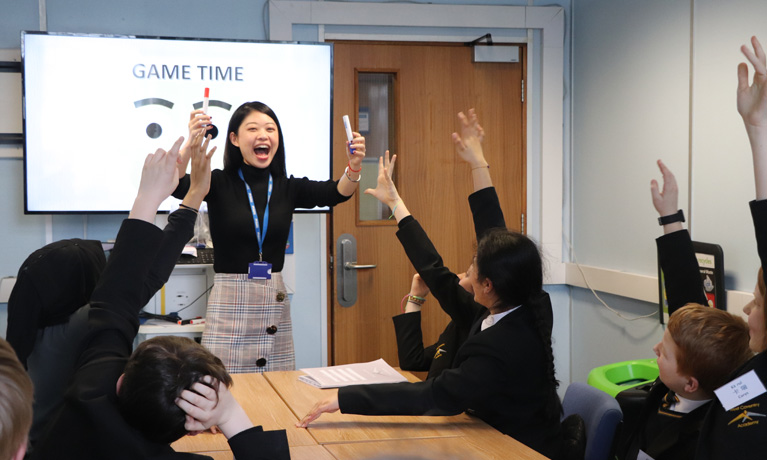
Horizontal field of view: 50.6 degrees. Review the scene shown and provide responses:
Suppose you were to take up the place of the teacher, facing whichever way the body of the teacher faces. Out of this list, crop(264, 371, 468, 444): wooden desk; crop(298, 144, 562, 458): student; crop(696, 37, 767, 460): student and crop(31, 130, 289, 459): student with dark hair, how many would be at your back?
0

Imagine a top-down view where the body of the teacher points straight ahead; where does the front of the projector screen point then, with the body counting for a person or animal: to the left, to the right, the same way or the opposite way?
the same way

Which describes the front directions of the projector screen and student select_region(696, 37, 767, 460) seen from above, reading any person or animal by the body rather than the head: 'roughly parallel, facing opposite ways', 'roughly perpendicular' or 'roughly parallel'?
roughly perpendicular

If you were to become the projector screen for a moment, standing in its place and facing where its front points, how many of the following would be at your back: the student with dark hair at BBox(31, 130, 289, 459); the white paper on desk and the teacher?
0

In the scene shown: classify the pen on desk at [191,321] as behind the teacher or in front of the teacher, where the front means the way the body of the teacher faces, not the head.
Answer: behind

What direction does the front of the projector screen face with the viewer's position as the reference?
facing the viewer

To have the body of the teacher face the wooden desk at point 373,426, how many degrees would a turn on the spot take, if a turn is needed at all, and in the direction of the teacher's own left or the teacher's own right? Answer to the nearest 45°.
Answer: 0° — they already face it

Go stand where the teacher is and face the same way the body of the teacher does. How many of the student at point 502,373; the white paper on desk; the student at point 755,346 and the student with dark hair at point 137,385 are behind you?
0

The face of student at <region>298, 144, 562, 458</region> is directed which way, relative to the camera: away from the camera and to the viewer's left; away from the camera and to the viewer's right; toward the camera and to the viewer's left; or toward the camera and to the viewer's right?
away from the camera and to the viewer's left

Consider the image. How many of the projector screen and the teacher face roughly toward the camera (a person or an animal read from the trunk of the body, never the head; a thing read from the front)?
2

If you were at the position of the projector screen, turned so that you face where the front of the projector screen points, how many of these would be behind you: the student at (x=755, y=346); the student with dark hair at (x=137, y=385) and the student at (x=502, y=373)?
0

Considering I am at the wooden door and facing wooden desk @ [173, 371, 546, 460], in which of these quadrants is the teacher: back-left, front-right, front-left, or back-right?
front-right

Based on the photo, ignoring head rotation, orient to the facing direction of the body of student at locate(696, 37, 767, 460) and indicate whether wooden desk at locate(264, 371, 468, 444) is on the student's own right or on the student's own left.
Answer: on the student's own right

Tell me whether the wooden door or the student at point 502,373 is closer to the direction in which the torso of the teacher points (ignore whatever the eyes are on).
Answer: the student

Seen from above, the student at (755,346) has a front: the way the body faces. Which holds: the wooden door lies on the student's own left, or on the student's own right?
on the student's own right

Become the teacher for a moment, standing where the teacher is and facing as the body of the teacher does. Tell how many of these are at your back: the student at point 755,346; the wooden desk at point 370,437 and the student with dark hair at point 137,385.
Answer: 0
